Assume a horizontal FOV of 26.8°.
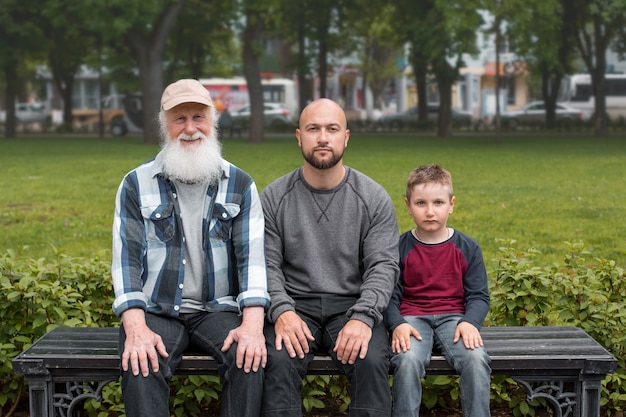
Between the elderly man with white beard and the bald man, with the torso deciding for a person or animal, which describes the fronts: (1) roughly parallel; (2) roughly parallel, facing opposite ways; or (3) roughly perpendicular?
roughly parallel

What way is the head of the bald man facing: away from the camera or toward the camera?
toward the camera

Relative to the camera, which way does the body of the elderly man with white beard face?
toward the camera

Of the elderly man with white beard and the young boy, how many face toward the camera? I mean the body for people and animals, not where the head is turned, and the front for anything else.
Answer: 2

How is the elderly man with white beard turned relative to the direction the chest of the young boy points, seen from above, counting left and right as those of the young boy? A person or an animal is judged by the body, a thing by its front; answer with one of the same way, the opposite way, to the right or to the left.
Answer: the same way

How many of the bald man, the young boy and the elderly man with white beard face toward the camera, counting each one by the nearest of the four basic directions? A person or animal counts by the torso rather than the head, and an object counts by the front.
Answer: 3

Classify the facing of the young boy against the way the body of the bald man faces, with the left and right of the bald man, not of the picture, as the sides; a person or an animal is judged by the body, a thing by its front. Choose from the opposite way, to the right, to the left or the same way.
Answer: the same way

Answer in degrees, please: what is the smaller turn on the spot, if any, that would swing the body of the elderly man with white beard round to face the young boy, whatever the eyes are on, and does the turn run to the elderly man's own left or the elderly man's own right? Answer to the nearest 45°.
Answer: approximately 90° to the elderly man's own left

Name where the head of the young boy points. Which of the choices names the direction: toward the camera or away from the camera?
toward the camera

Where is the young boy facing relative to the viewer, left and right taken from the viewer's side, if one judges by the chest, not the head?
facing the viewer
